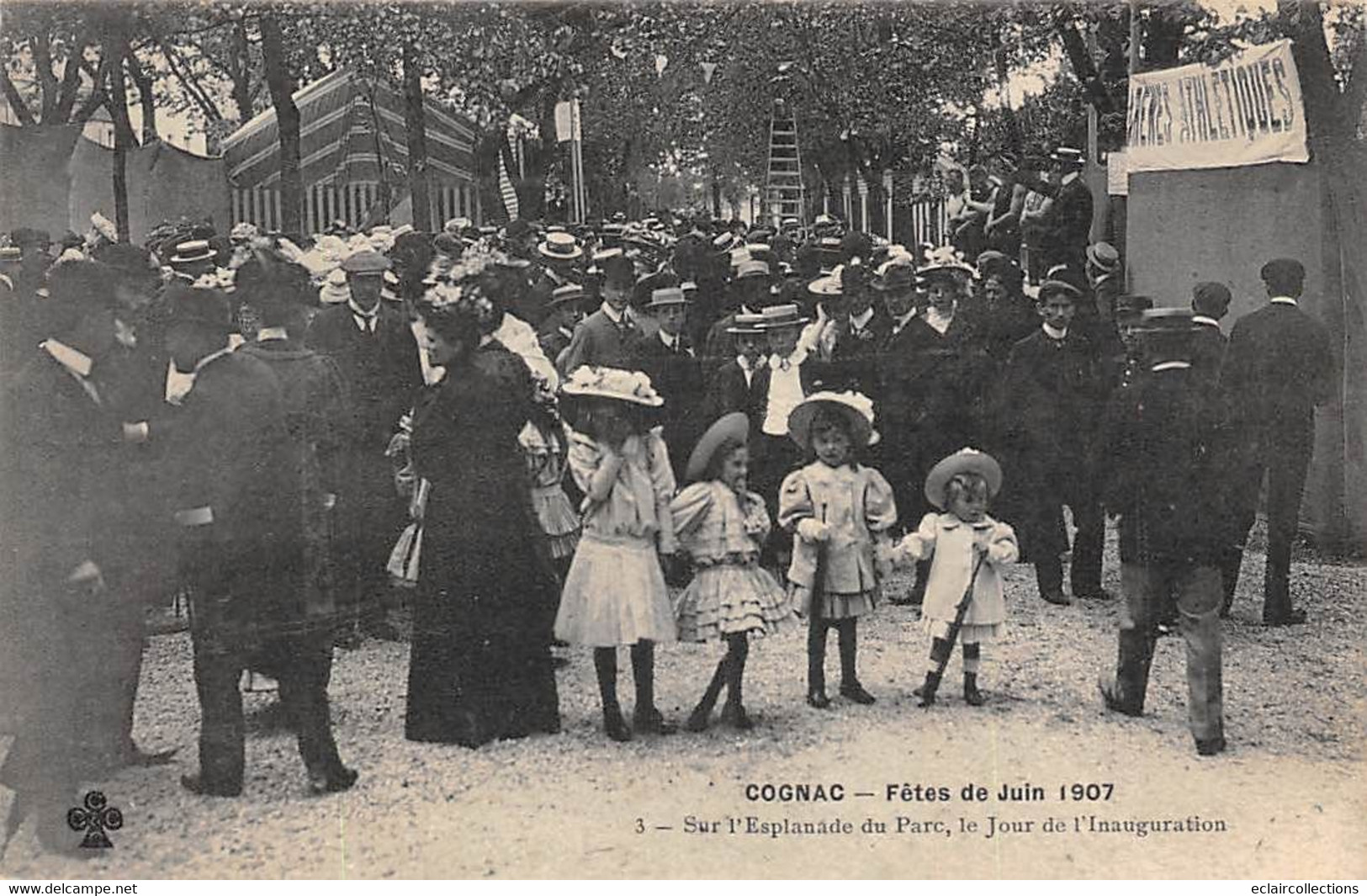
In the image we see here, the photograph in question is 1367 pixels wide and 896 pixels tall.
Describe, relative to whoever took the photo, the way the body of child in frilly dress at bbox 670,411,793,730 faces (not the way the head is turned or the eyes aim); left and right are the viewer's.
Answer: facing the viewer and to the right of the viewer

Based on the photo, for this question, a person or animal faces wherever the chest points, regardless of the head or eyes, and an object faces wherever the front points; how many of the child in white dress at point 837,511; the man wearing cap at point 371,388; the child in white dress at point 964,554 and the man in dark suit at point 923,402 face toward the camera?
4

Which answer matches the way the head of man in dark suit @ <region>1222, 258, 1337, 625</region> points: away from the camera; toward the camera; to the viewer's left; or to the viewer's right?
away from the camera

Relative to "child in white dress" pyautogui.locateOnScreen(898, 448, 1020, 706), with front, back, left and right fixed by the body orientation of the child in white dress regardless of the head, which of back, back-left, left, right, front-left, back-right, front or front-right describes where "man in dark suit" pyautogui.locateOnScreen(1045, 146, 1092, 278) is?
back

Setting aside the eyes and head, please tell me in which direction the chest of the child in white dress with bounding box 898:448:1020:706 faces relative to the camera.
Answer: toward the camera

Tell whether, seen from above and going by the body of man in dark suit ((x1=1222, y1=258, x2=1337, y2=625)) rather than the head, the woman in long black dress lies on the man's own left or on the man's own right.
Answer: on the man's own left

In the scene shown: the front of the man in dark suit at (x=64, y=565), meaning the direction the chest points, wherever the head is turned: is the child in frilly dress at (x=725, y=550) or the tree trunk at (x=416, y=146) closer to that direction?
the child in frilly dress

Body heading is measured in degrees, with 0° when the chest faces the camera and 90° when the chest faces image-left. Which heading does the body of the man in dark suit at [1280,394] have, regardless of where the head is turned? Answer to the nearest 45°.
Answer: approximately 180°

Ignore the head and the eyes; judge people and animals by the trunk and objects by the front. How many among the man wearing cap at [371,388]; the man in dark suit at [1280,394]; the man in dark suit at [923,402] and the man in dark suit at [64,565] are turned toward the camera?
2

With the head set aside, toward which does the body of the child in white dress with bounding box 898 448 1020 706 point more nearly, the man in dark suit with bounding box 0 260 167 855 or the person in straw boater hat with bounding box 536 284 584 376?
the man in dark suit

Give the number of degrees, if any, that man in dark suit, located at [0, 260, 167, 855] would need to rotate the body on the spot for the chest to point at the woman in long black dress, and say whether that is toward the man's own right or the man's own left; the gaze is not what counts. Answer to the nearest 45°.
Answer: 0° — they already face them

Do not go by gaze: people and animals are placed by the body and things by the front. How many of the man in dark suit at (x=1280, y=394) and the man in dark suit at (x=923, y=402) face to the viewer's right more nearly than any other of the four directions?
0

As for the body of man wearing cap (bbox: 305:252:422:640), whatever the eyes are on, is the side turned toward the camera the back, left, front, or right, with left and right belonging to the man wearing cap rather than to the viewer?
front

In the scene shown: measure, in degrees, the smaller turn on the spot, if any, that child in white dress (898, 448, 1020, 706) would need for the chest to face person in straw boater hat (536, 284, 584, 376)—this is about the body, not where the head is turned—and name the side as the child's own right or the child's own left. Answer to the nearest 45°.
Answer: approximately 135° to the child's own right

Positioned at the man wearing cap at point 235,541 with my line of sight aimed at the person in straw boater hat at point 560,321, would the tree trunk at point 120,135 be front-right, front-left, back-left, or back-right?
front-left

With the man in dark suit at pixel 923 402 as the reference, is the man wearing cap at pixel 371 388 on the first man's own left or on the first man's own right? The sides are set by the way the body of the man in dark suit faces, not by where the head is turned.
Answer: on the first man's own right
